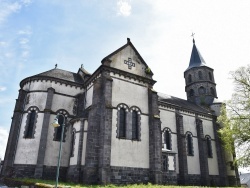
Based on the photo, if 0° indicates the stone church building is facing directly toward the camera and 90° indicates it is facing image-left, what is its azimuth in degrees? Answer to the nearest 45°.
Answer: approximately 225°
